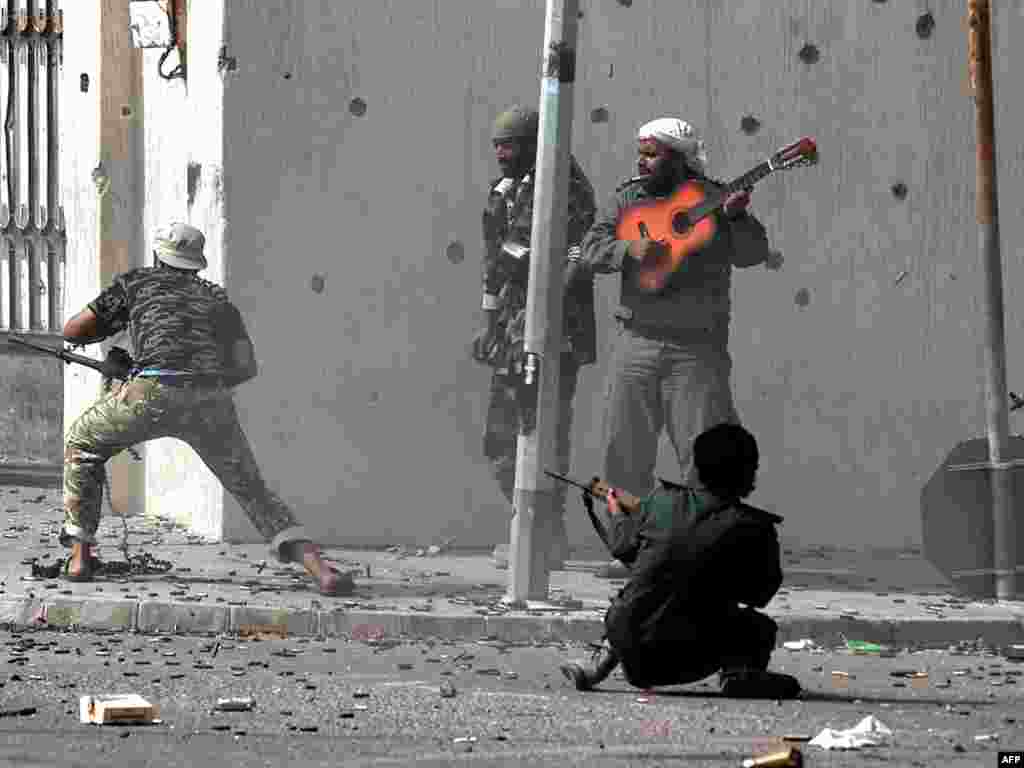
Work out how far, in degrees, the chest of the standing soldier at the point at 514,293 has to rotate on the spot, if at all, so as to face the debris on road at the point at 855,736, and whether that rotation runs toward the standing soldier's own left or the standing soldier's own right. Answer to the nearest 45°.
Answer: approximately 45° to the standing soldier's own left

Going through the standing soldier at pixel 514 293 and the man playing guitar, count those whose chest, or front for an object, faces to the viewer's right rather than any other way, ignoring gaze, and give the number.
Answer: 0

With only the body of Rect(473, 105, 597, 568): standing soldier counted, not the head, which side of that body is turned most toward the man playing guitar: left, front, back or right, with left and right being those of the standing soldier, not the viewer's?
left

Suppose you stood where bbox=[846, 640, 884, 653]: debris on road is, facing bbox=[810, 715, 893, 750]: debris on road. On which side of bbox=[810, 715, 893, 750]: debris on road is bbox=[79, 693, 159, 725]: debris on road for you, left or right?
right

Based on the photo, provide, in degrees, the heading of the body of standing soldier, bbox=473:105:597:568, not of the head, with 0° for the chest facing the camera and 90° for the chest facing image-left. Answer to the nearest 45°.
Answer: approximately 45°

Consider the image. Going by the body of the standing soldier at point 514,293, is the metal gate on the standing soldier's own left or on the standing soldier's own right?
on the standing soldier's own right

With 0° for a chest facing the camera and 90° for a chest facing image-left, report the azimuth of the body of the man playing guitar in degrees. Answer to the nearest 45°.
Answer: approximately 0°
